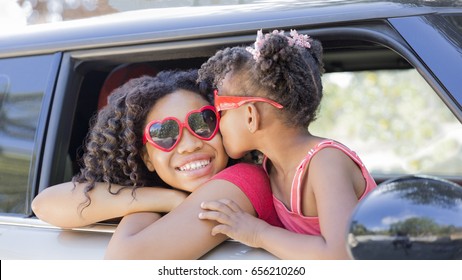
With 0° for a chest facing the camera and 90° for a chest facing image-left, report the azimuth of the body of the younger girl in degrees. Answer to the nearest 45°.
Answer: approximately 90°

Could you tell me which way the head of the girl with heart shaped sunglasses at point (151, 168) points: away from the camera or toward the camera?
toward the camera

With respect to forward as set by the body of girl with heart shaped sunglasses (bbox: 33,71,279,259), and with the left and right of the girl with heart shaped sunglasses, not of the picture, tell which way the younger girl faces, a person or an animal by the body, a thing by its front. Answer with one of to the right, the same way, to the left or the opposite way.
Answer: to the right

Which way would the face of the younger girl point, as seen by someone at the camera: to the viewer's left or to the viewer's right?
to the viewer's left

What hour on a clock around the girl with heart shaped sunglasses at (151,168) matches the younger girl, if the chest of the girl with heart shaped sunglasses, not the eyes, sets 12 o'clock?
The younger girl is roughly at 10 o'clock from the girl with heart shaped sunglasses.

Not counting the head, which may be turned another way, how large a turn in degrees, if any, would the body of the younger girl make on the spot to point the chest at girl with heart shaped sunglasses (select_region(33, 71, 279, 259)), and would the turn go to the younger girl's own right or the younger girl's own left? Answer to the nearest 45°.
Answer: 0° — they already face them

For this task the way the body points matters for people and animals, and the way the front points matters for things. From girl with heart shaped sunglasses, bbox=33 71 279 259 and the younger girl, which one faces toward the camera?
the girl with heart shaped sunglasses

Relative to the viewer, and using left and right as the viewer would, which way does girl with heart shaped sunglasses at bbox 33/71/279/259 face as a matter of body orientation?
facing the viewer

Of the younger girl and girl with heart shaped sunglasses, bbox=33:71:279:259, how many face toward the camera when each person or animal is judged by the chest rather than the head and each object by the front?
1
